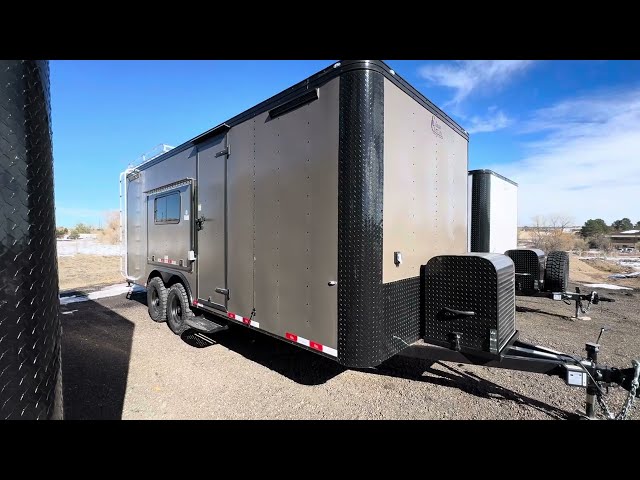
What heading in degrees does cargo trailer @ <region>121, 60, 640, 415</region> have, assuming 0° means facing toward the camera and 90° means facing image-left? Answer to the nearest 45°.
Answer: approximately 315°

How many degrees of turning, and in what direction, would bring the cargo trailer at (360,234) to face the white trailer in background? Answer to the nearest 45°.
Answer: approximately 90° to its left

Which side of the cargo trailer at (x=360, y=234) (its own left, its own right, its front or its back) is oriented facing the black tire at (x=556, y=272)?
left
